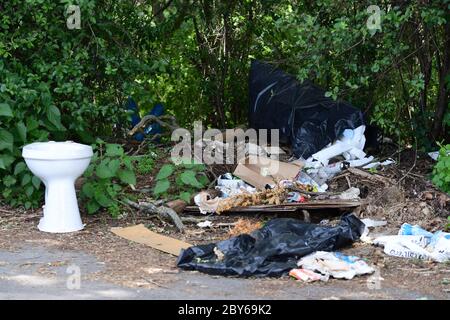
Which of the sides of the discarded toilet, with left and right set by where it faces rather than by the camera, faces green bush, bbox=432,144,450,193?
left

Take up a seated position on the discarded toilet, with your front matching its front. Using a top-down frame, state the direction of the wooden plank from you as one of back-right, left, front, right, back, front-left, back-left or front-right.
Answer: left

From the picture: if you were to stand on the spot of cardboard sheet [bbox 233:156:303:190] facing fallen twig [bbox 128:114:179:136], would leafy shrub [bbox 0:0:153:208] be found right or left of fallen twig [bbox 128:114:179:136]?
left

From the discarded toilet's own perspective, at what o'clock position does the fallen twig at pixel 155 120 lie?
The fallen twig is roughly at 7 o'clock from the discarded toilet.

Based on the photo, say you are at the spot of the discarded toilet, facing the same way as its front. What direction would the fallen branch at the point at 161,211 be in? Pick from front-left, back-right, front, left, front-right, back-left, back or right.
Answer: left

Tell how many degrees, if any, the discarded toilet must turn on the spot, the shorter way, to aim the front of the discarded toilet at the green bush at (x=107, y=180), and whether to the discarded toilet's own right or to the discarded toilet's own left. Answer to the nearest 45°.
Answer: approximately 135° to the discarded toilet's own left

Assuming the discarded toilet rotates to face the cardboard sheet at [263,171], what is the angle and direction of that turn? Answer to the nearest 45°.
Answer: approximately 90° to its left

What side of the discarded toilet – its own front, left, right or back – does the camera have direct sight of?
front

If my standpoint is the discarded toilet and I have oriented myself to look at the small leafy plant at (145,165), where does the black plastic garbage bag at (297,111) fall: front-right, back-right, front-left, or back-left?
front-right

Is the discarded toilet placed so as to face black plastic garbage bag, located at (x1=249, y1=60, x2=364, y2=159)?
no

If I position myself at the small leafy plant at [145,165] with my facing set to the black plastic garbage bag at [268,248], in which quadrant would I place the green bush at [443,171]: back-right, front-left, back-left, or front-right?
front-left

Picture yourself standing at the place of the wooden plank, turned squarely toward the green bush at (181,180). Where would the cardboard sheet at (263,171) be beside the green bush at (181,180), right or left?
right

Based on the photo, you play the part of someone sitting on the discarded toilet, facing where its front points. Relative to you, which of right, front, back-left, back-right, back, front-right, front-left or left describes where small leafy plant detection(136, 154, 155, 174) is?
back-left

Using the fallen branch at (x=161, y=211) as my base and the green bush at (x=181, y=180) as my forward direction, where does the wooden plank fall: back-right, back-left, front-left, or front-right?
front-right
